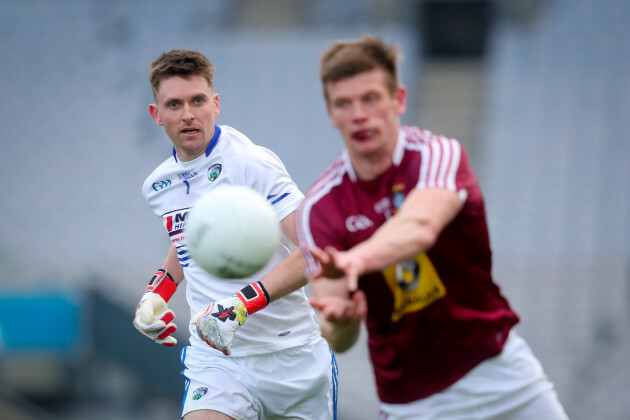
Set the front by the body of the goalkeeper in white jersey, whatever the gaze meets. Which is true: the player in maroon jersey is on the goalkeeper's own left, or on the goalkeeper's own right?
on the goalkeeper's own left

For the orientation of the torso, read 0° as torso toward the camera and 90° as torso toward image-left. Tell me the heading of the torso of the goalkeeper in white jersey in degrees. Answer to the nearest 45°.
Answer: approximately 45°

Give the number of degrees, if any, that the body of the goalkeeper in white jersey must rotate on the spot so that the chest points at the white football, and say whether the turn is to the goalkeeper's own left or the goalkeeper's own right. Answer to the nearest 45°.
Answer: approximately 45° to the goalkeeper's own left

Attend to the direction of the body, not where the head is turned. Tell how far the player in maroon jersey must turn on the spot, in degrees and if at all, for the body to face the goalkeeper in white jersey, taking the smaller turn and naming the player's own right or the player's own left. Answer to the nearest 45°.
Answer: approximately 90° to the player's own right

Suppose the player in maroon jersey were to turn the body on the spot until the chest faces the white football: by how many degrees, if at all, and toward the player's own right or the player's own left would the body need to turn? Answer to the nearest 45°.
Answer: approximately 45° to the player's own right
